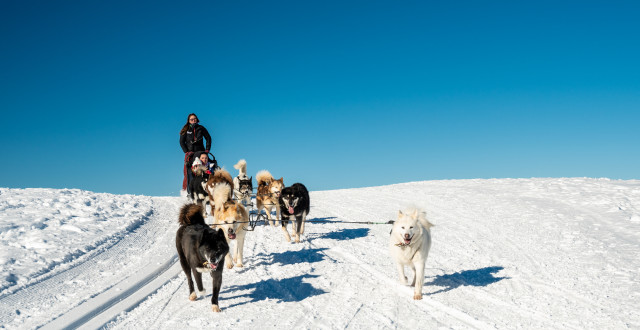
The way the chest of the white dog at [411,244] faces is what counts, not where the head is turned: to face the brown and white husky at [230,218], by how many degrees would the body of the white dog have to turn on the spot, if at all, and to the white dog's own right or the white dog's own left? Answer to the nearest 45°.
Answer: approximately 90° to the white dog's own right

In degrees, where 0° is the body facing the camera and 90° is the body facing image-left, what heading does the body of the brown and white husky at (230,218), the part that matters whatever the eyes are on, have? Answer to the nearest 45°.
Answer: approximately 0°

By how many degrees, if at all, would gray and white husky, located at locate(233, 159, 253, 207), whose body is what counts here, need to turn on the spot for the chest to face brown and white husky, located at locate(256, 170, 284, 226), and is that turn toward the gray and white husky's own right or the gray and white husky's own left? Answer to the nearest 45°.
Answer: approximately 45° to the gray and white husky's own left

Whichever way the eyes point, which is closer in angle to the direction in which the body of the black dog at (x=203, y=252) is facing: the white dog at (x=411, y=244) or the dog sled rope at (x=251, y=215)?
the white dog

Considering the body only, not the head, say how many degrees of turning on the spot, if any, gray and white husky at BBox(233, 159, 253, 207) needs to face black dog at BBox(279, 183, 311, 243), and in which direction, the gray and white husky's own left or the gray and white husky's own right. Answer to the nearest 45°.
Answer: approximately 45° to the gray and white husky's own left

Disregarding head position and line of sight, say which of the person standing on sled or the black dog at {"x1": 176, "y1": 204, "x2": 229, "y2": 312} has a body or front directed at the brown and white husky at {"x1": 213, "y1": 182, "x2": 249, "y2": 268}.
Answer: the person standing on sled

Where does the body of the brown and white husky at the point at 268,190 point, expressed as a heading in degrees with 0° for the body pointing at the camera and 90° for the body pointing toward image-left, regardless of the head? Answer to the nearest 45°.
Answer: approximately 315°

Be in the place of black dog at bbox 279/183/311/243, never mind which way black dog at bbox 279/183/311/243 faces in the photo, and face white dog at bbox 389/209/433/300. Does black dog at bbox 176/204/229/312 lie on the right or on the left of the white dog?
right

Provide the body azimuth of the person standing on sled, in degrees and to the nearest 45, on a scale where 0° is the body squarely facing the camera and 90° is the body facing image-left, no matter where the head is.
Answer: approximately 0°
